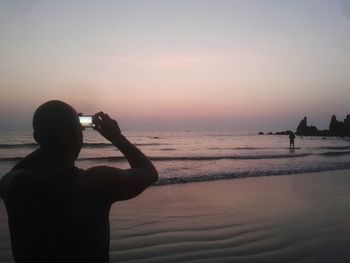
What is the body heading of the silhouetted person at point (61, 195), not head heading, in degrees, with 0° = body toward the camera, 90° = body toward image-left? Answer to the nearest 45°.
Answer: approximately 180°
